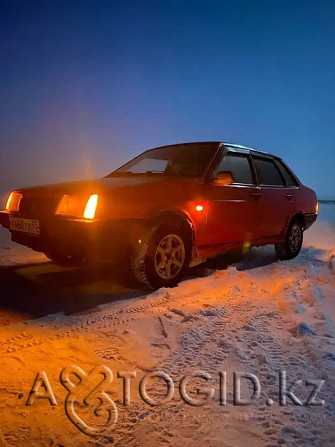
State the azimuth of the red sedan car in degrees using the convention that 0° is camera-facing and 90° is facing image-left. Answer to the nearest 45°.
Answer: approximately 45°
